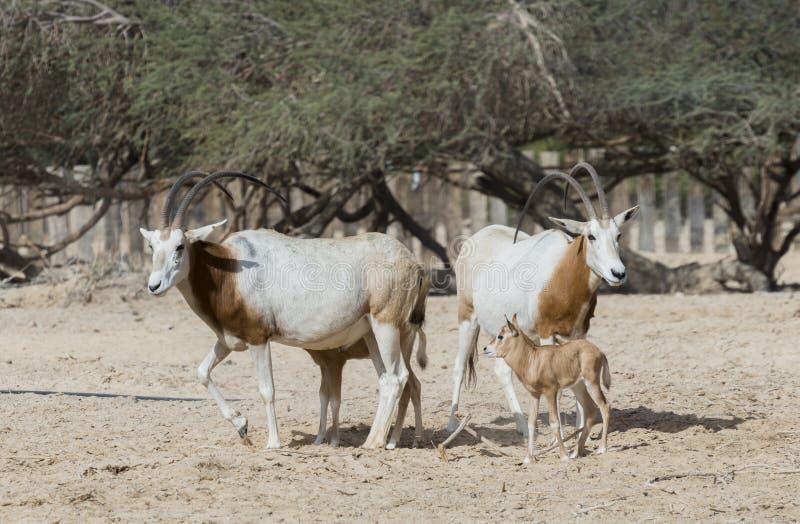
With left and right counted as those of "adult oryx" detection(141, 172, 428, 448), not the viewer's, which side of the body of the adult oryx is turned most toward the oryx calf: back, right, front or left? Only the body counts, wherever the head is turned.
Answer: back

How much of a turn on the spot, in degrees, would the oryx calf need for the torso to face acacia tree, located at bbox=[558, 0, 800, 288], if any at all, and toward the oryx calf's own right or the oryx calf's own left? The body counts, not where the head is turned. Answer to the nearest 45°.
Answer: approximately 90° to the oryx calf's own right

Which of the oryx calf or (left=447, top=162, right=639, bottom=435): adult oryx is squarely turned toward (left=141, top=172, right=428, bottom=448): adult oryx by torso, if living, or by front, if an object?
the oryx calf

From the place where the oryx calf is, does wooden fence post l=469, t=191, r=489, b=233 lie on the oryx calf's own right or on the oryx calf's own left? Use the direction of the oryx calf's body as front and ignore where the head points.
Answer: on the oryx calf's own right

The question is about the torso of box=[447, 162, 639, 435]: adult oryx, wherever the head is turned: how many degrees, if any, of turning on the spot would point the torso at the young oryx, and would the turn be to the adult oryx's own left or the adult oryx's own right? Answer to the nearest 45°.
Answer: approximately 135° to the adult oryx's own right

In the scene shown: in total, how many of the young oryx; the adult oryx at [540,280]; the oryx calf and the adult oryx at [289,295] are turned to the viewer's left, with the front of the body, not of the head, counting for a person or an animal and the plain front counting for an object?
3

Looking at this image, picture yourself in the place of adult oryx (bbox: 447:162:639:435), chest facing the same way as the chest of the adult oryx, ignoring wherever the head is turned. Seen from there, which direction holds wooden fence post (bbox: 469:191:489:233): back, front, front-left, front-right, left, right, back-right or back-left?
back-left

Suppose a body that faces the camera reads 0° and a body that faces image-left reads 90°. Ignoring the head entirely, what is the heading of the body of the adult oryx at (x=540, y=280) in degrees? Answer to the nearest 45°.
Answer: approximately 315°

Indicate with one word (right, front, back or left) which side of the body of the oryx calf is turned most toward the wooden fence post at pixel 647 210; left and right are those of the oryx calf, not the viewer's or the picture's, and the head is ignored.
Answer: right

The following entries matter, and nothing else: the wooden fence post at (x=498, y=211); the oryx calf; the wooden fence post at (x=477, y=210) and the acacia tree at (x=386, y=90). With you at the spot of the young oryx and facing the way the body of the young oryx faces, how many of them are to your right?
3

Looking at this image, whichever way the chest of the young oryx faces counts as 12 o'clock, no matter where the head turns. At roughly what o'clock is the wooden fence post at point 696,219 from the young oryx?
The wooden fence post is roughly at 4 o'clock from the young oryx.

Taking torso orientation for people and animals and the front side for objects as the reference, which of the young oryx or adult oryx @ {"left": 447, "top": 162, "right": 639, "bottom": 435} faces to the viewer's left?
the young oryx

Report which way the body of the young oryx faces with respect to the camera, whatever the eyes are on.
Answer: to the viewer's left

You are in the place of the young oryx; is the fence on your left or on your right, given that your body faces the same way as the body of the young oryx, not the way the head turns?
on your right

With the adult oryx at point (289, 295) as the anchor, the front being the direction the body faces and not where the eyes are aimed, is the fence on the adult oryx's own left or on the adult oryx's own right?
on the adult oryx's own right

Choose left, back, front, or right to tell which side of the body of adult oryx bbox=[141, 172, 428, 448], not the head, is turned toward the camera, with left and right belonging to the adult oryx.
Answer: left

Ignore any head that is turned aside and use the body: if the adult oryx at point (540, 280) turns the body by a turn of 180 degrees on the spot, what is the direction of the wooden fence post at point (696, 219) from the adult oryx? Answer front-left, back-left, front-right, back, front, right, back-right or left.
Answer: front-right

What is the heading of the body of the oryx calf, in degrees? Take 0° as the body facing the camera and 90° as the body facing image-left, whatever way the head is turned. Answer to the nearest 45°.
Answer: approximately 90°
